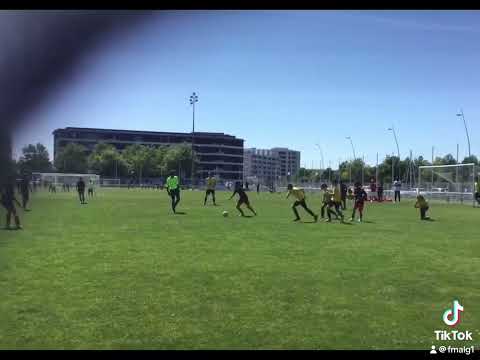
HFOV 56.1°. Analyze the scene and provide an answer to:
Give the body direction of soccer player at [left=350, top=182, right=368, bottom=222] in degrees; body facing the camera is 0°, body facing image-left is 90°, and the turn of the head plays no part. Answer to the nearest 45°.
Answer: approximately 45°

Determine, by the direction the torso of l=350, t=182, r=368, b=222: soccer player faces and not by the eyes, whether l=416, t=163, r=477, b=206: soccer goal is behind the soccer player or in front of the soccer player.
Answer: behind
